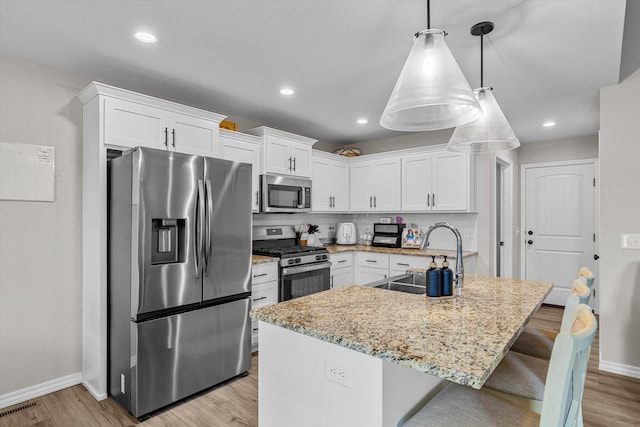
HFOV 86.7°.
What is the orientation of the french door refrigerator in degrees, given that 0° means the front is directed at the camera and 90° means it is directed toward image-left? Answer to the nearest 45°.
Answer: approximately 315°

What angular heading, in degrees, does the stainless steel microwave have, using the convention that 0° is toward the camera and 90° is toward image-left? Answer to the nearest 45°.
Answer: approximately 315°

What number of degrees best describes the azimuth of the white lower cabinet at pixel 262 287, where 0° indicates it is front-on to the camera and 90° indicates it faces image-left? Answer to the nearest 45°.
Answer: approximately 315°

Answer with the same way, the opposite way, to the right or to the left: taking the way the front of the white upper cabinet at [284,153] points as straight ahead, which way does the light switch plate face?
to the right

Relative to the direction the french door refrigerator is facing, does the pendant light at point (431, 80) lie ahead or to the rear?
ahead

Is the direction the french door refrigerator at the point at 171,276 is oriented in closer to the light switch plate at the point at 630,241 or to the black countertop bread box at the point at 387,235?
the light switch plate

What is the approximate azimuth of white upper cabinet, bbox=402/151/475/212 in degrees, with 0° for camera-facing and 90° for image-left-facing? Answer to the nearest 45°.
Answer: approximately 45°

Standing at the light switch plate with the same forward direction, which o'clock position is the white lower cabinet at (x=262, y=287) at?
The white lower cabinet is roughly at 2 o'clock from the light switch plate.

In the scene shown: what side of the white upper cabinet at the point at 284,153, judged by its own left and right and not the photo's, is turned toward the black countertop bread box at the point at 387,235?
left
